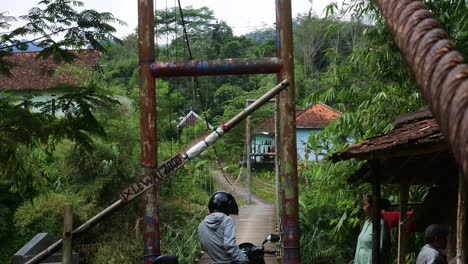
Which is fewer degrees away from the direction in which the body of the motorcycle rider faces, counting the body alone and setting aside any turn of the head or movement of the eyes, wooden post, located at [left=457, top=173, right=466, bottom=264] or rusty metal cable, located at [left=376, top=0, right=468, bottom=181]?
the wooden post

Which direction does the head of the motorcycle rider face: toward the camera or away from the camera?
away from the camera

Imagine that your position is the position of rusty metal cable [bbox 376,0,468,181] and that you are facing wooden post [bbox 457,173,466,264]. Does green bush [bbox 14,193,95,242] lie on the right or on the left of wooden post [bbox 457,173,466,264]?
left

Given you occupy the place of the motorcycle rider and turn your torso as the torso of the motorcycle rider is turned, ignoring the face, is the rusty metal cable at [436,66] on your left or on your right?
on your right

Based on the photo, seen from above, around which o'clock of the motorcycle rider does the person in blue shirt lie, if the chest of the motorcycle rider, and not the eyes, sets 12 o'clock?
The person in blue shirt is roughly at 2 o'clock from the motorcycle rider.

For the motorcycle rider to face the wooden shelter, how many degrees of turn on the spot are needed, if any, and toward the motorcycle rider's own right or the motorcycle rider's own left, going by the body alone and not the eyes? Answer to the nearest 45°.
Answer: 0° — they already face it

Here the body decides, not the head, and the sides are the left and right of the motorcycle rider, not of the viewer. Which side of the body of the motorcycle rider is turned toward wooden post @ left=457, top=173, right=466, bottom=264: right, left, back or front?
right

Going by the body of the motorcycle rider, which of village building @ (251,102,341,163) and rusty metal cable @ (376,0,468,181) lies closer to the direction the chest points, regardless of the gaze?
the village building

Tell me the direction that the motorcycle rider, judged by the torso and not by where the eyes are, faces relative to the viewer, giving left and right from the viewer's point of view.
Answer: facing away from the viewer and to the right of the viewer
